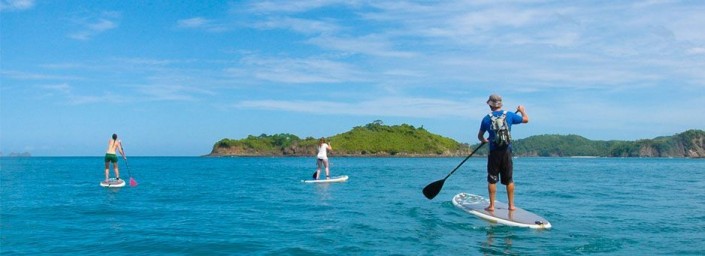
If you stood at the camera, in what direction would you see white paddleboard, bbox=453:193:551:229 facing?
facing away from the viewer and to the left of the viewer

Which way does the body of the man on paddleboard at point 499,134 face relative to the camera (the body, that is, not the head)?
away from the camera
